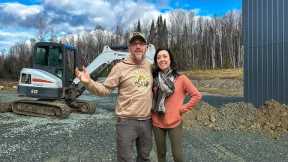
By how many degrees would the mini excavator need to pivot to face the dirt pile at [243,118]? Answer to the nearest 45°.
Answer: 0° — it already faces it

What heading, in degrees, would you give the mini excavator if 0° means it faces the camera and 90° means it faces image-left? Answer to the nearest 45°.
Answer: approximately 315°

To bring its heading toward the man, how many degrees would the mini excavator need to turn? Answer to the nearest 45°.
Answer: approximately 45° to its right

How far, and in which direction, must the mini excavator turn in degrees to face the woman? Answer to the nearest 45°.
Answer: approximately 45° to its right

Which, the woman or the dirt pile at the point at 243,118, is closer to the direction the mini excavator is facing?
the dirt pile

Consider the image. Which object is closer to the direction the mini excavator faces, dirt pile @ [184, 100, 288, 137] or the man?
the dirt pile

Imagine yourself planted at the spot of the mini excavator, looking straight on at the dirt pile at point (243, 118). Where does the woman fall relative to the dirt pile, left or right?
right
